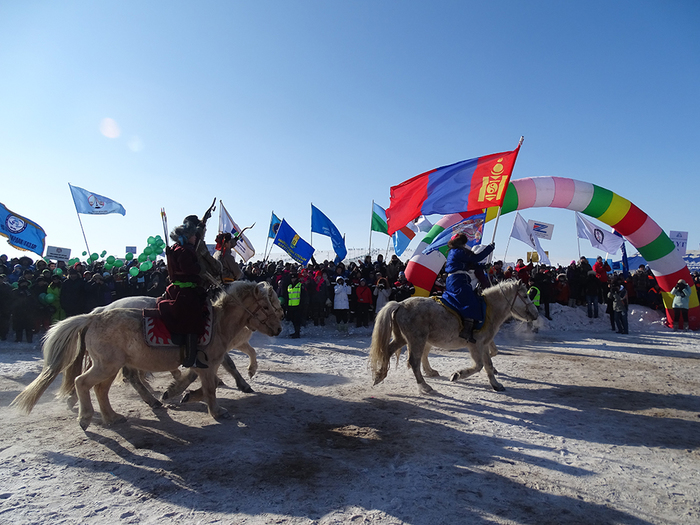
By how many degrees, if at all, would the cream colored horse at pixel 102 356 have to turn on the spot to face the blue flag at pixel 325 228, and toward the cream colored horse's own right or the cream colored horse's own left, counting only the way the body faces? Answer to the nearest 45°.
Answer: approximately 45° to the cream colored horse's own left

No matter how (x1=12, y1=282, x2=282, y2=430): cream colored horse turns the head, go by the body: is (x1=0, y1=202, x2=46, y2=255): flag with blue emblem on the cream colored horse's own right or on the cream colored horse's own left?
on the cream colored horse's own left

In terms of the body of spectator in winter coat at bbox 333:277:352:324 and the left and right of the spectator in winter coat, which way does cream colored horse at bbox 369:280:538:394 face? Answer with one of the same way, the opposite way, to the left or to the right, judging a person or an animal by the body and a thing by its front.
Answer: to the left

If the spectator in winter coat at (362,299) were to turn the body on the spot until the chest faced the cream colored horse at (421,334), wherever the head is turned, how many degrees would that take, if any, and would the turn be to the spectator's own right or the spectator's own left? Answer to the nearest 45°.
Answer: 0° — they already face it

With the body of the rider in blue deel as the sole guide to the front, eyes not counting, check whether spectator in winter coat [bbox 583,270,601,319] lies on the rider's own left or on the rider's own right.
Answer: on the rider's own left

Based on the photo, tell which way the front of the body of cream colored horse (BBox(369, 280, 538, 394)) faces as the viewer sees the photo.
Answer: to the viewer's right

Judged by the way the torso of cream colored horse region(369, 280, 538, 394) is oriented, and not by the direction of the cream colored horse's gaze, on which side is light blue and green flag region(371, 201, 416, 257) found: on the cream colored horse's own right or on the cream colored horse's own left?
on the cream colored horse's own left

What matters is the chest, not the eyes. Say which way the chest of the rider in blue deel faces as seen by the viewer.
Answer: to the viewer's right

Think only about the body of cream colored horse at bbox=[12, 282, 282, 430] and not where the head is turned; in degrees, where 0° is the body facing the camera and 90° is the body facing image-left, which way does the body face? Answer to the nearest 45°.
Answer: approximately 270°

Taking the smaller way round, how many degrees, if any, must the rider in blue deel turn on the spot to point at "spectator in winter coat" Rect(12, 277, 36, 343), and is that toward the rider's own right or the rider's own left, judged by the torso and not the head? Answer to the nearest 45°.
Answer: approximately 180°

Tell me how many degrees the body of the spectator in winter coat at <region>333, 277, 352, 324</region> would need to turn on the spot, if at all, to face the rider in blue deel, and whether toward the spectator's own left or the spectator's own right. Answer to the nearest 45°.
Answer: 0° — they already face them

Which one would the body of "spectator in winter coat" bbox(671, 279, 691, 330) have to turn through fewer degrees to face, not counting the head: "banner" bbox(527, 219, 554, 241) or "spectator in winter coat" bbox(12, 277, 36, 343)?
the spectator in winter coat

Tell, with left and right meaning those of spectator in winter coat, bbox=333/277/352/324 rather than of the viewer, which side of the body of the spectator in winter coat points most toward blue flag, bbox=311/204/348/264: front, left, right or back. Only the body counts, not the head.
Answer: back

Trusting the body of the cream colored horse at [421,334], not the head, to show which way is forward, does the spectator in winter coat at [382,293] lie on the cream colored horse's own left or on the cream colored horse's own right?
on the cream colored horse's own left

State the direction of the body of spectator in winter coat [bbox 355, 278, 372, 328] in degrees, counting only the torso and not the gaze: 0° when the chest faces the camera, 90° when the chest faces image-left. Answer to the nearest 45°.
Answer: approximately 0°

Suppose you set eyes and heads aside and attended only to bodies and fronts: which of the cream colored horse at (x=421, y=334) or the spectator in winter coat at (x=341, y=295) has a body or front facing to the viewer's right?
the cream colored horse

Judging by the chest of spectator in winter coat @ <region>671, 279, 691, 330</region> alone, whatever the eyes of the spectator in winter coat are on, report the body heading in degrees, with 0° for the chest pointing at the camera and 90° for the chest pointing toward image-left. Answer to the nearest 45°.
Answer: approximately 0°
